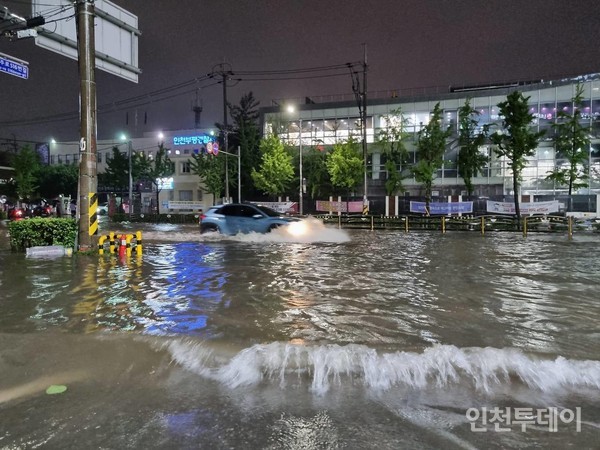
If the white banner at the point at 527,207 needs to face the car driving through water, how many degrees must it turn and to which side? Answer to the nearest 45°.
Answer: approximately 45° to its right

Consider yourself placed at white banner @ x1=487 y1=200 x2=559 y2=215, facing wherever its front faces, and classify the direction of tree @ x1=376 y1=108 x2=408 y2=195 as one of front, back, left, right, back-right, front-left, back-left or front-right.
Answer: back-right

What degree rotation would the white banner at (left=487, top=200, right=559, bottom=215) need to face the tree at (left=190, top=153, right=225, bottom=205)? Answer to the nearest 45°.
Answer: approximately 90° to its right

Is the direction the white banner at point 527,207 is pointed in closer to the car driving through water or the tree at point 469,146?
the car driving through water

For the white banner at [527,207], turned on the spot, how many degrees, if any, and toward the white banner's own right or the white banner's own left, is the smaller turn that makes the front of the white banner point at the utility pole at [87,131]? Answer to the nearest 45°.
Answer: approximately 45° to the white banner's own right

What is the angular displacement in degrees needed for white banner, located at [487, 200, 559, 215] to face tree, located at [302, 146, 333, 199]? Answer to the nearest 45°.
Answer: approximately 135° to its right

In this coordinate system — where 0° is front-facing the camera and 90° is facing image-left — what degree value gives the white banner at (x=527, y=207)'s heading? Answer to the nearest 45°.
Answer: approximately 0°

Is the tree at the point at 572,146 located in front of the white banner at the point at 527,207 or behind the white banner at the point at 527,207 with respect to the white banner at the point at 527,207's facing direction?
behind

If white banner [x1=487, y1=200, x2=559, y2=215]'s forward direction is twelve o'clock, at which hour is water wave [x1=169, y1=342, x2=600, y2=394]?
The water wave is roughly at 12 o'clock from the white banner.
